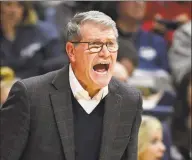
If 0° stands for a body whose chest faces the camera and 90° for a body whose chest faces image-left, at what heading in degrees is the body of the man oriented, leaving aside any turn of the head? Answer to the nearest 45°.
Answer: approximately 315°

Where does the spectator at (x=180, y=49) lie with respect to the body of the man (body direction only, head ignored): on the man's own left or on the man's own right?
on the man's own left

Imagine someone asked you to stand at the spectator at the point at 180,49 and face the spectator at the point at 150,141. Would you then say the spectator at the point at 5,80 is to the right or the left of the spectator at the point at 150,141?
right
